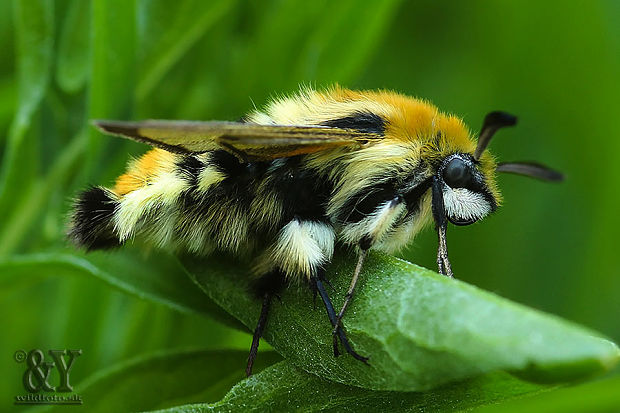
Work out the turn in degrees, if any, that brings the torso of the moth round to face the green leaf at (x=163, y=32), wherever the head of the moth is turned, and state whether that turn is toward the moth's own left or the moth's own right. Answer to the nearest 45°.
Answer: approximately 135° to the moth's own left

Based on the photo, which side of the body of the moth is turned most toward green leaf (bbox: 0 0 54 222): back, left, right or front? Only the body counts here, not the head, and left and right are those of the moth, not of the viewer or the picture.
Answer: back

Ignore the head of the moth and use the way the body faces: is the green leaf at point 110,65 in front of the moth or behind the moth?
behind

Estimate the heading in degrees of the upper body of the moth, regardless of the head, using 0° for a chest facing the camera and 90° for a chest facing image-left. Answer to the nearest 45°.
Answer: approximately 270°

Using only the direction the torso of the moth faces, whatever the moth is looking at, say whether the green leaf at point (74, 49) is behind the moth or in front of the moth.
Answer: behind

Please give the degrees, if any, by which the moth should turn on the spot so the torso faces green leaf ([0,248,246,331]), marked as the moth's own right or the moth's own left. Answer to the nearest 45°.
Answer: approximately 180°
